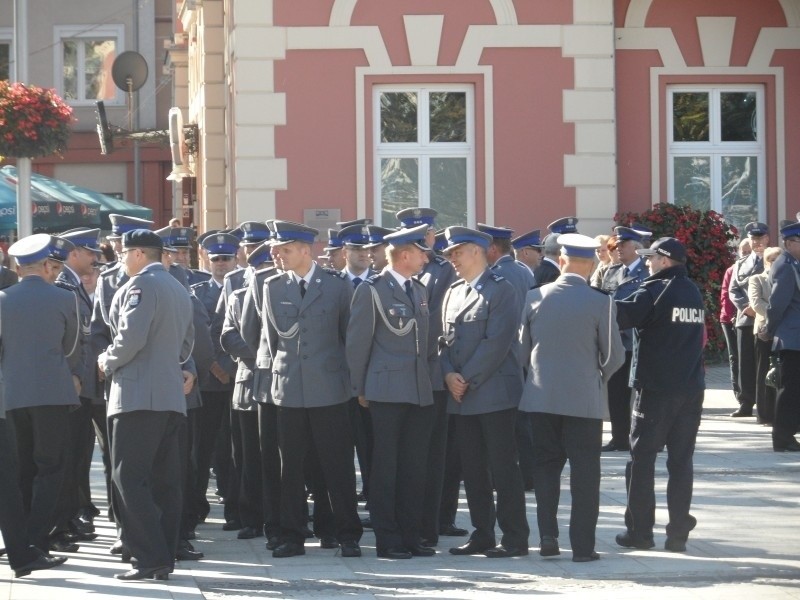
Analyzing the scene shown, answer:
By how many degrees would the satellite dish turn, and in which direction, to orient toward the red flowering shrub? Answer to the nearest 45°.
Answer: approximately 45° to its left

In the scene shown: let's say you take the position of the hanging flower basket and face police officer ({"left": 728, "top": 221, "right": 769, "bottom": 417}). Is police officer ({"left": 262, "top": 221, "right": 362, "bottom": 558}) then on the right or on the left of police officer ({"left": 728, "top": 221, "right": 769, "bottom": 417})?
right

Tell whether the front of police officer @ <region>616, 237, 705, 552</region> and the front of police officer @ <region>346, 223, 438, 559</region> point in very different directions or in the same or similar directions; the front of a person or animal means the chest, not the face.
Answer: very different directions

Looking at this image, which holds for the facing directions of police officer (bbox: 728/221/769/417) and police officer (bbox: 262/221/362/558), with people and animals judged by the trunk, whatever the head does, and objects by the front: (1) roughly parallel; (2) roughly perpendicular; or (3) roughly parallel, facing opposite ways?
roughly parallel

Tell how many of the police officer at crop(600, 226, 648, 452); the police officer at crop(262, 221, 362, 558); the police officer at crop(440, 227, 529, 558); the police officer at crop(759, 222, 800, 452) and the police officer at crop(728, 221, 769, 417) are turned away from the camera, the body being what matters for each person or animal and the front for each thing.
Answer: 0

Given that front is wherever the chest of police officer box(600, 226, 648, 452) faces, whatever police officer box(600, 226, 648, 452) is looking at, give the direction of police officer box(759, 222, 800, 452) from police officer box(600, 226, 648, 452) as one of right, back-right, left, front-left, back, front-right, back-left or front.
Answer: back-left

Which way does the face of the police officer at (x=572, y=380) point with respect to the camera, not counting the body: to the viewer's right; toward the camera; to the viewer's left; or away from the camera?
away from the camera

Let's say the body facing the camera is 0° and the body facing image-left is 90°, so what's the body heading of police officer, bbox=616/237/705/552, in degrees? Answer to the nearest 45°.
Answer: approximately 135°

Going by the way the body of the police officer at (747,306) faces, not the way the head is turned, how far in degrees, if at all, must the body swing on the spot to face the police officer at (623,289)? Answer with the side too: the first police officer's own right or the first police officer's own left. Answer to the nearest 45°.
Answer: approximately 45° to the first police officer's own right

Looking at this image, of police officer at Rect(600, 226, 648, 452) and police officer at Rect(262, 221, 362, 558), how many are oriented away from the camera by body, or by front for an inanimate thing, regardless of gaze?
0

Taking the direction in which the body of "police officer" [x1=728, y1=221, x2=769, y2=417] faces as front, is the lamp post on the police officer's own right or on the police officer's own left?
on the police officer's own right

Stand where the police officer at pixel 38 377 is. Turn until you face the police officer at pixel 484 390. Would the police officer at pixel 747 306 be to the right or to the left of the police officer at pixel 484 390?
left

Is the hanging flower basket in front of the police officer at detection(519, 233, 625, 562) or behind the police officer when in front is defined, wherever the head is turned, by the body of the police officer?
in front
